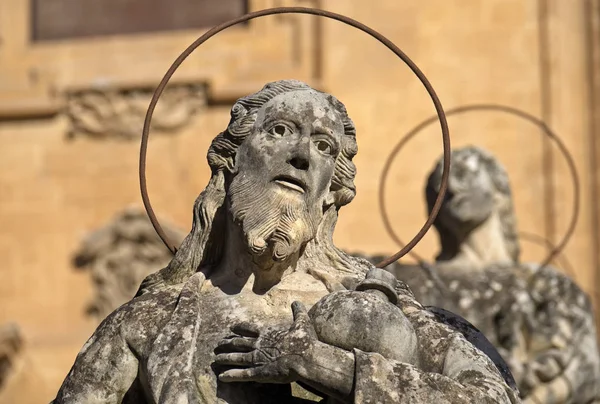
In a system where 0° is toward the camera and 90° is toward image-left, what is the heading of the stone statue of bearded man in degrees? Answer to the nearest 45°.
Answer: approximately 0°

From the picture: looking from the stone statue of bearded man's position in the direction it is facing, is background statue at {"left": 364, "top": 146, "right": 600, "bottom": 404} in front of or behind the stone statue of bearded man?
behind

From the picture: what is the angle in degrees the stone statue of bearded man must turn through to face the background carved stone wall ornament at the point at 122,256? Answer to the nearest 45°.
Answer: approximately 180°
